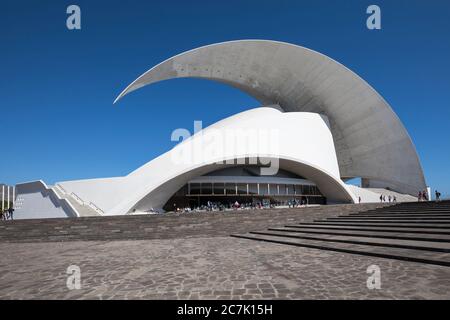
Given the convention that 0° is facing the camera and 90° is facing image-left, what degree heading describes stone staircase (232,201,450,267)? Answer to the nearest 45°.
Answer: approximately 45°

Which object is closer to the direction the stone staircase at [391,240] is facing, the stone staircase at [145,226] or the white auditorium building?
the stone staircase

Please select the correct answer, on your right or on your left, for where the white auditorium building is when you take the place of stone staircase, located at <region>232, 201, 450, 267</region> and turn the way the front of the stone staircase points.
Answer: on your right
